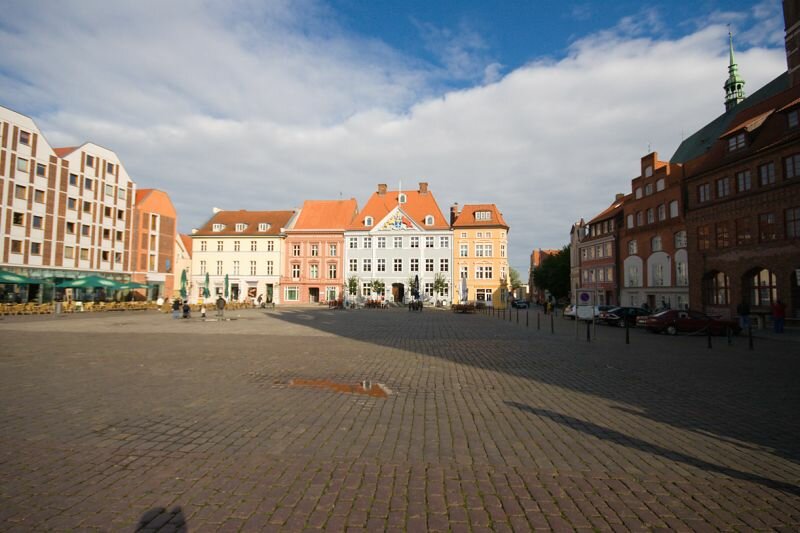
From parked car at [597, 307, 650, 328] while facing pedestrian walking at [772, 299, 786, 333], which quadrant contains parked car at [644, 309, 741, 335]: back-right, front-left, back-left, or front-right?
front-right

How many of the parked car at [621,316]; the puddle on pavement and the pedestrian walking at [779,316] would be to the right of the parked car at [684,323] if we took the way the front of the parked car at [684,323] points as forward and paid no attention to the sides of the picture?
1

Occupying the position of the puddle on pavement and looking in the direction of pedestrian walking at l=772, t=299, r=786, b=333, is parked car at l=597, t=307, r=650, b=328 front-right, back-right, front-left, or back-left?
front-left

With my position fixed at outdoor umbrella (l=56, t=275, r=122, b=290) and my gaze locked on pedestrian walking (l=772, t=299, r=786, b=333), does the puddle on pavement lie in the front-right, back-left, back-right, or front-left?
front-right

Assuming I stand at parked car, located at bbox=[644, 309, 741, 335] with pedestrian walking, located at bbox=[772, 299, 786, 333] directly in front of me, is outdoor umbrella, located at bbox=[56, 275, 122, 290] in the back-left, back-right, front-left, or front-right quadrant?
back-left

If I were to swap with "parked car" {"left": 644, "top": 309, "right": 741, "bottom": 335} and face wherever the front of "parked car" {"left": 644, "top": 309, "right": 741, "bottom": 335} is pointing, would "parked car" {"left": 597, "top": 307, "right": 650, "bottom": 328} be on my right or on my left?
on my left
